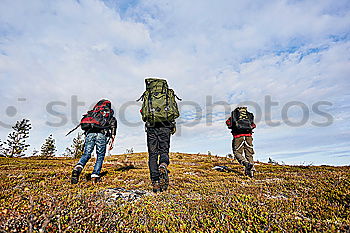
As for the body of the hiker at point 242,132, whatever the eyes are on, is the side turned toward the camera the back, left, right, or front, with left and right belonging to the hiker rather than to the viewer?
back

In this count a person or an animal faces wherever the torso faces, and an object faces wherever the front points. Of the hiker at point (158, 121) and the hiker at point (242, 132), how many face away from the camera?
2

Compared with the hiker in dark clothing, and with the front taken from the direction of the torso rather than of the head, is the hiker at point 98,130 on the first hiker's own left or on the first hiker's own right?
on the first hiker's own left

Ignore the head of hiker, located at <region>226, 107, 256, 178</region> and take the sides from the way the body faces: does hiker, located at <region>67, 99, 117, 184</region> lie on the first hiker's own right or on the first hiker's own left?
on the first hiker's own left

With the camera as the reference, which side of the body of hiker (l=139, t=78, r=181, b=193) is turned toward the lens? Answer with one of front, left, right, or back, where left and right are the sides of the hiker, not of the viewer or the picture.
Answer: back

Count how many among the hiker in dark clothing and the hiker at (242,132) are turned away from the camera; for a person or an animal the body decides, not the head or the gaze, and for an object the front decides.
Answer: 2

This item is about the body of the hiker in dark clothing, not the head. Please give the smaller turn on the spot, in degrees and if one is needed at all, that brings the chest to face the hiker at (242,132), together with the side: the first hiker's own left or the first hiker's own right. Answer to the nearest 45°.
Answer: approximately 45° to the first hiker's own right

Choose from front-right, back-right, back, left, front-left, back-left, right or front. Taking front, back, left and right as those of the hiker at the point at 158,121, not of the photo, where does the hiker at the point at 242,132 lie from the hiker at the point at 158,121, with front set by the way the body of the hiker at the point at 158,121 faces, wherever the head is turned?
front-right

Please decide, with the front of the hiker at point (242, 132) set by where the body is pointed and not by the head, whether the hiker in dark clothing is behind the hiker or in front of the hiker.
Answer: behind
